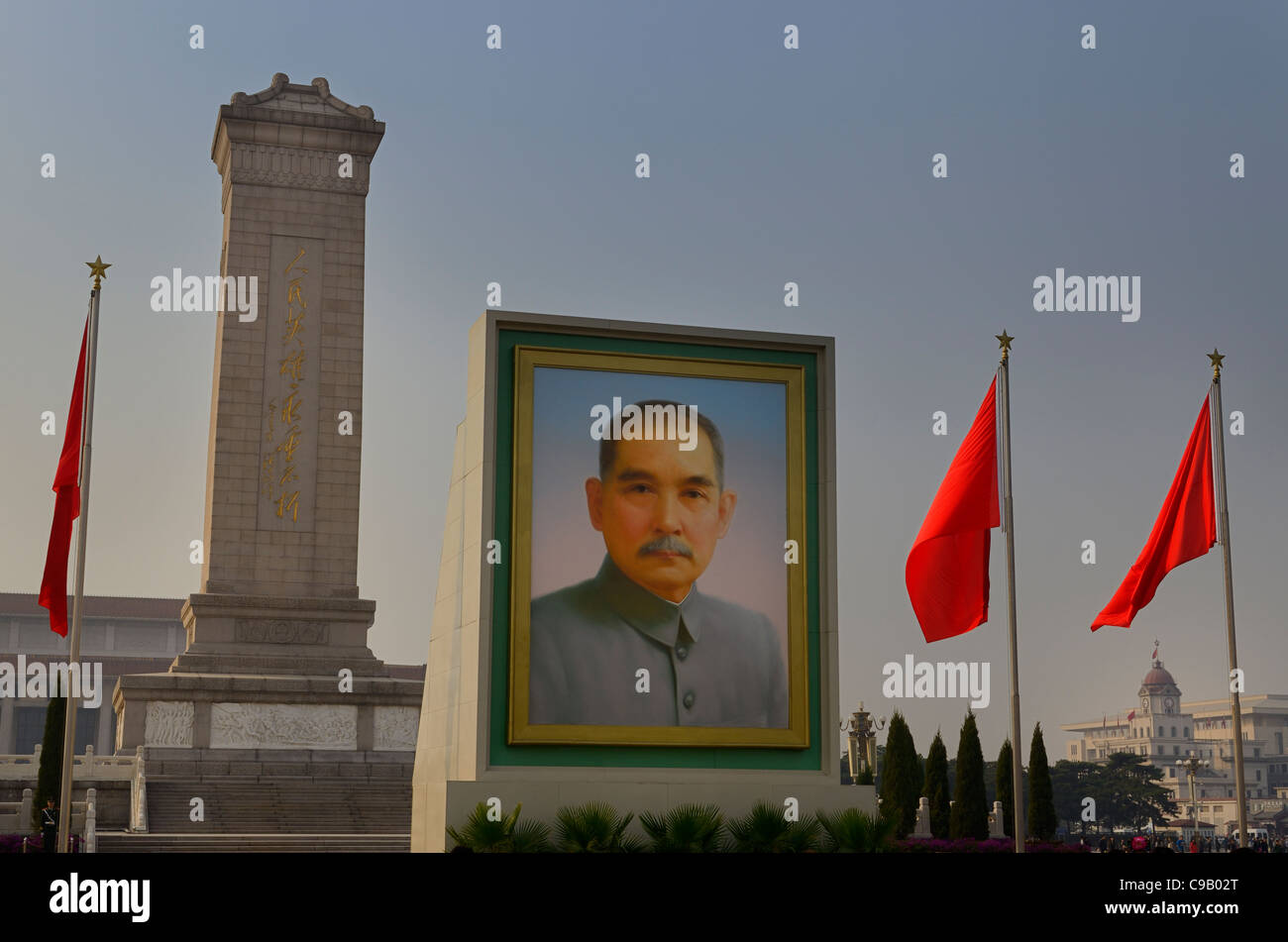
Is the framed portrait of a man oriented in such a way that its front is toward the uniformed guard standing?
no

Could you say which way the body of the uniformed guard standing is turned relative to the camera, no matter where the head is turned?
toward the camera

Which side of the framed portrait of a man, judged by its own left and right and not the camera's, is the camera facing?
front

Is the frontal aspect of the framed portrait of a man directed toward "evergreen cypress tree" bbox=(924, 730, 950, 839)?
no

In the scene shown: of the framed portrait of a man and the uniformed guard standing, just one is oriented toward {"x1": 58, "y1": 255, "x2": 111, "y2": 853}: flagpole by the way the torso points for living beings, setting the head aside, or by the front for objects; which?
the uniformed guard standing

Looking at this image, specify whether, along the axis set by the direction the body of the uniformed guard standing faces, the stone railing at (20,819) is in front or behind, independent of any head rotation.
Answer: behind

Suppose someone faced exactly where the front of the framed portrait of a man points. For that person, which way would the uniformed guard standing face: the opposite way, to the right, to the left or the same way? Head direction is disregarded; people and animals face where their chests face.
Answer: the same way

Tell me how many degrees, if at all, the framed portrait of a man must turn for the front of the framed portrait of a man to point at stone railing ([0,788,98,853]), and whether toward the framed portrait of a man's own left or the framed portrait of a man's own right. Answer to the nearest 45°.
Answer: approximately 135° to the framed portrait of a man's own right

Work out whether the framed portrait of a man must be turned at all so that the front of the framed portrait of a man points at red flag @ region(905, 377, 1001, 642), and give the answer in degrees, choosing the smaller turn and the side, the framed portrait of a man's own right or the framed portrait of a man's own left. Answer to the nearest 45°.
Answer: approximately 135° to the framed portrait of a man's own left

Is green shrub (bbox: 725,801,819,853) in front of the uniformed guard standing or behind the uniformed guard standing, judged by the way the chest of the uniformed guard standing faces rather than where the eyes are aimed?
in front

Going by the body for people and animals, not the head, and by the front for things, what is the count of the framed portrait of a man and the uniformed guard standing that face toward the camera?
2
